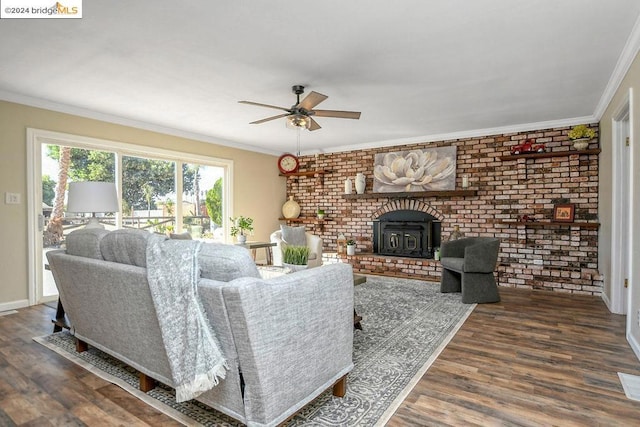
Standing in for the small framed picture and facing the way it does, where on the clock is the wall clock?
The wall clock is roughly at 3 o'clock from the small framed picture.

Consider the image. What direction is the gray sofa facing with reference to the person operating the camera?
facing away from the viewer and to the right of the viewer

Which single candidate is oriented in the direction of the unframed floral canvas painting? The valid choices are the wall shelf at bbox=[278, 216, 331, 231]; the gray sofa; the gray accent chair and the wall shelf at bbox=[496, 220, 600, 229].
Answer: the gray sofa

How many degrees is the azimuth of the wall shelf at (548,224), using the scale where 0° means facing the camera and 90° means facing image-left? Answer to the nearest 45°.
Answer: approximately 0°

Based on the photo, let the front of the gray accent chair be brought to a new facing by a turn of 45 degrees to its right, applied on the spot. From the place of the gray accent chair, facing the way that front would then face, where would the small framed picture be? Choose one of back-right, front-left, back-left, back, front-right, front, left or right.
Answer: back-right

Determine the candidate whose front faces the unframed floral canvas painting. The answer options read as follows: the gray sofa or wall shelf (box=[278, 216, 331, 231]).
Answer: the gray sofa

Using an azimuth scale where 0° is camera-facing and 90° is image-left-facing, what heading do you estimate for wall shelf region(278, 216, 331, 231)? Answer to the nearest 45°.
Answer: approximately 45°

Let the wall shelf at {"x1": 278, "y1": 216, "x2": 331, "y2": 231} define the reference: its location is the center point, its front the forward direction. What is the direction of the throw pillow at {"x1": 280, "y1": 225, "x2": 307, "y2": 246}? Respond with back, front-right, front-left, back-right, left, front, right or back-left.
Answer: front-left

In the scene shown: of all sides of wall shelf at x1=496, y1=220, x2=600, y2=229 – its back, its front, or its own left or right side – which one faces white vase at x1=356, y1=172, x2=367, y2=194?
right
